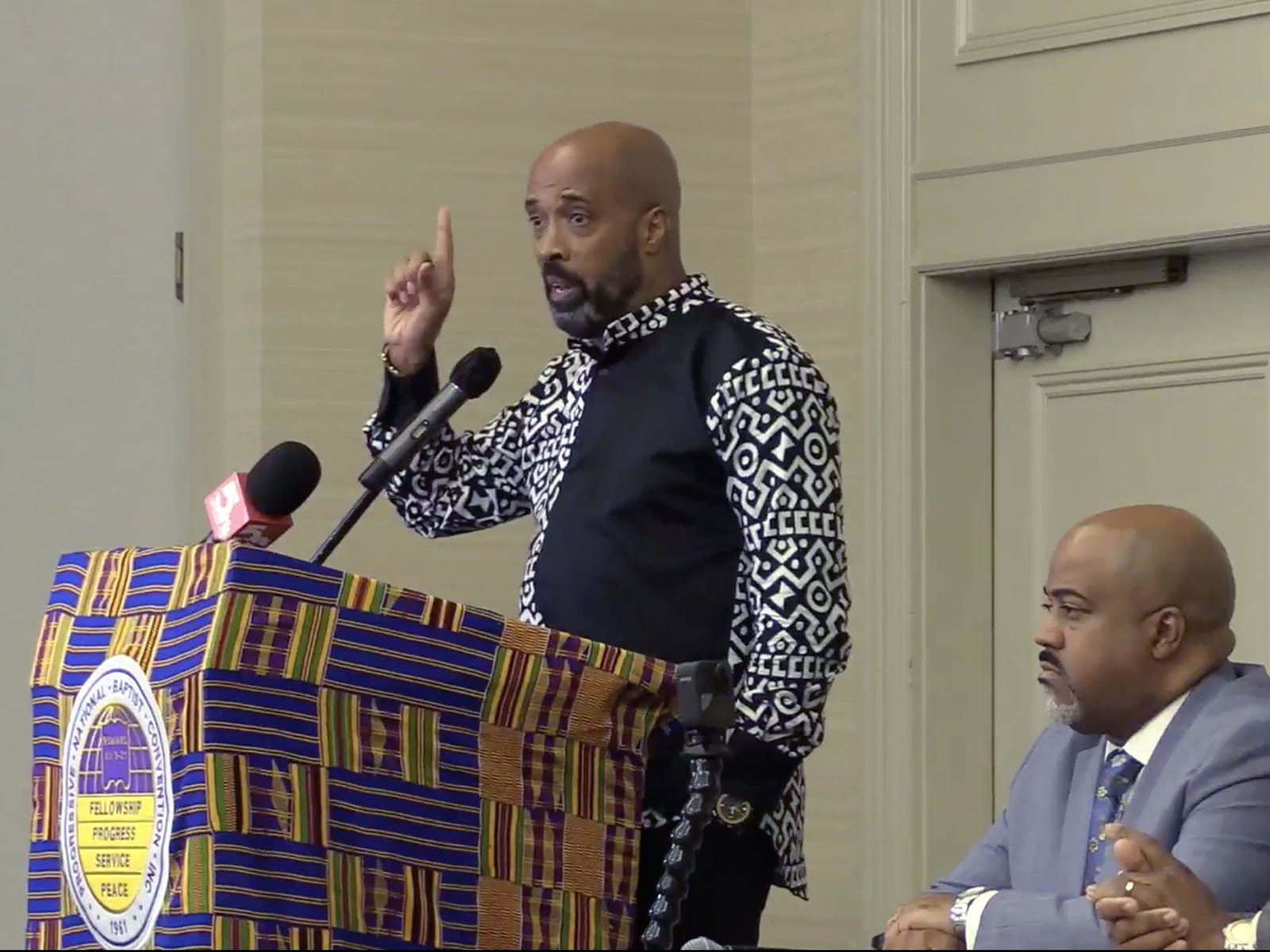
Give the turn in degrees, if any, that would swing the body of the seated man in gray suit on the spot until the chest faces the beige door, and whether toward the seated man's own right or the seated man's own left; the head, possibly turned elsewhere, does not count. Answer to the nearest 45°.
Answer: approximately 135° to the seated man's own right

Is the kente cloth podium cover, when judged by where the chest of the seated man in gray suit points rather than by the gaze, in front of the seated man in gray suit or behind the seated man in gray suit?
in front

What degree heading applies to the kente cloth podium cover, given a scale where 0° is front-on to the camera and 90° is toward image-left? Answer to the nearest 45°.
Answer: approximately 45°

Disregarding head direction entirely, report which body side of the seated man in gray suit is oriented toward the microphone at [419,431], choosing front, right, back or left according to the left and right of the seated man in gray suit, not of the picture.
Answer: front

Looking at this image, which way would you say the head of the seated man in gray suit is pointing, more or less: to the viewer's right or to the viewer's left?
to the viewer's left

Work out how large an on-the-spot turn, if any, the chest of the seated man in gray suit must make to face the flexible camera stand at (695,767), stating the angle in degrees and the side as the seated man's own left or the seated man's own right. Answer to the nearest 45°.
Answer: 0° — they already face it

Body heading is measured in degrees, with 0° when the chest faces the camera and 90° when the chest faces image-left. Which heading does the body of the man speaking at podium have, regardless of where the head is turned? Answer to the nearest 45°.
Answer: approximately 45°

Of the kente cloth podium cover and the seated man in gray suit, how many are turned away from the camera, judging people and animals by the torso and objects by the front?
0

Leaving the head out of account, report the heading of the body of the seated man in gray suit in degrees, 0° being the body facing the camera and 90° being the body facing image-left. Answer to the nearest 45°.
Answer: approximately 45°

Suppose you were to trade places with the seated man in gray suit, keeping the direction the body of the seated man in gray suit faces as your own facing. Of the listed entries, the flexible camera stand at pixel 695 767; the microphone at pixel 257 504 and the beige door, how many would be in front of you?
2
